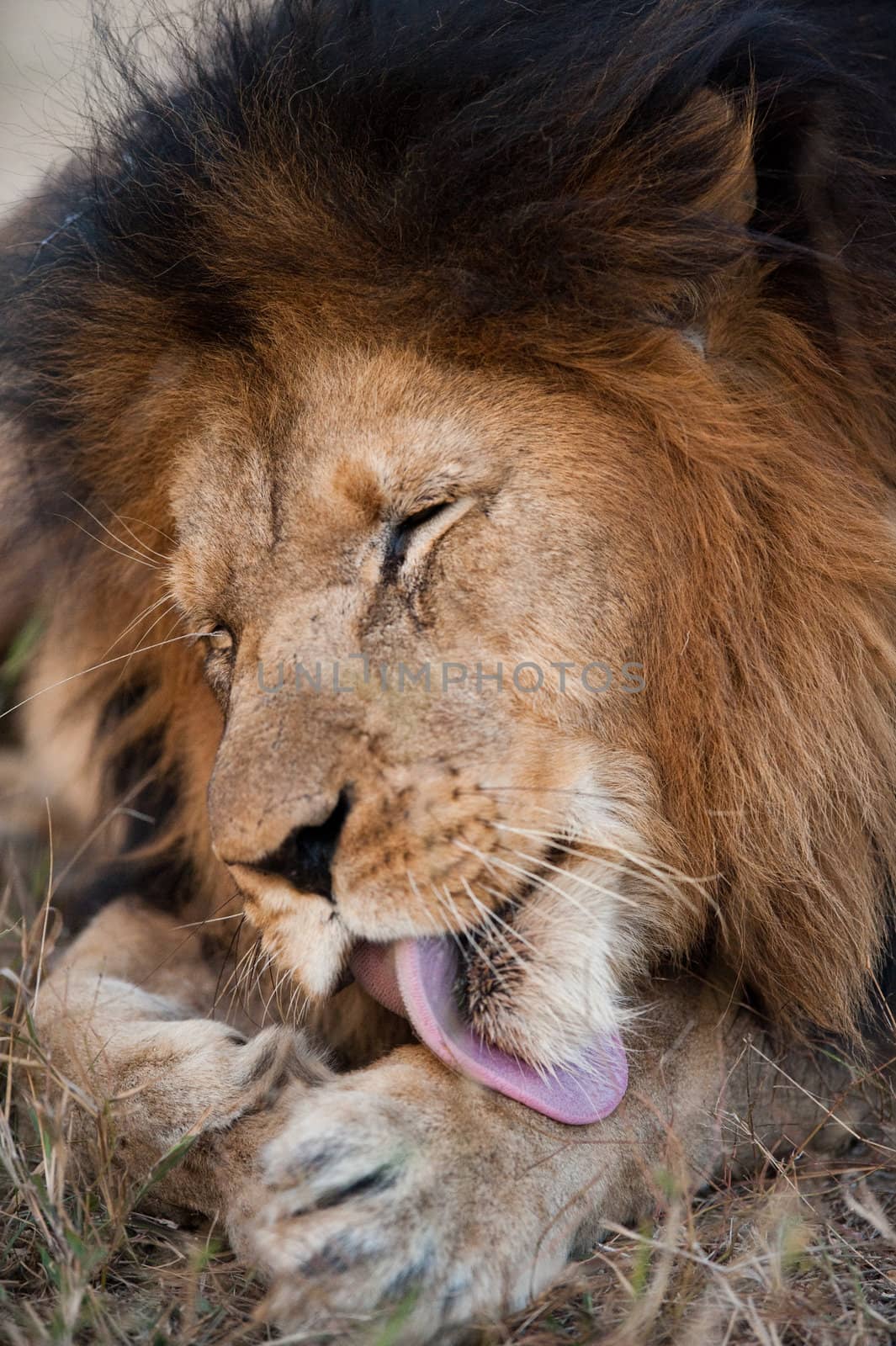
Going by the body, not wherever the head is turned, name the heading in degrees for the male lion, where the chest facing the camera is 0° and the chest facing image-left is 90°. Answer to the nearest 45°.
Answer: approximately 45°
